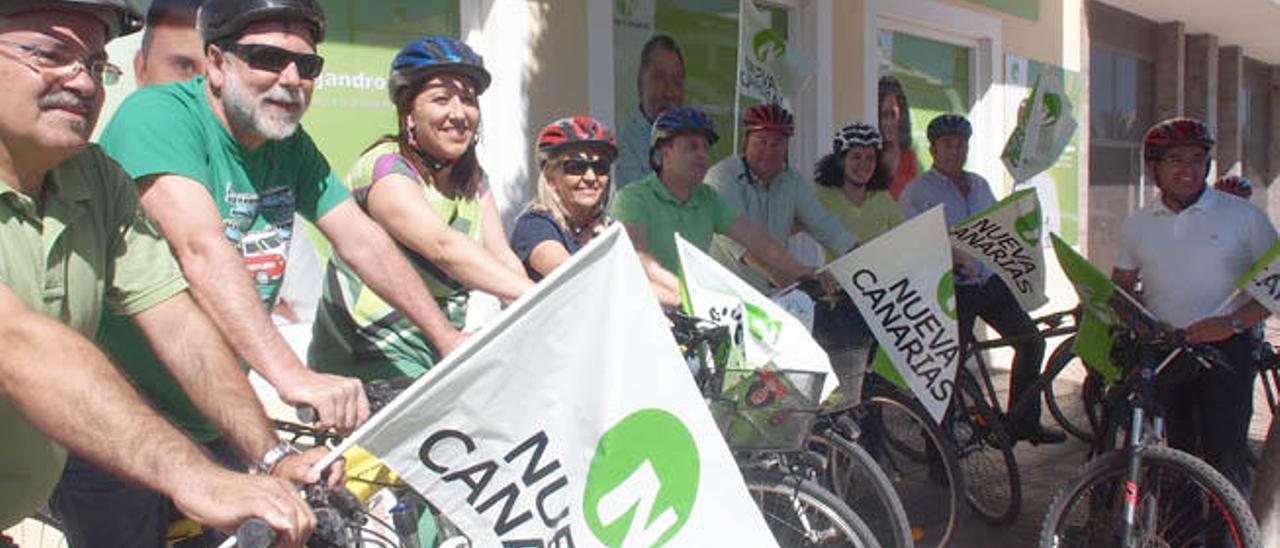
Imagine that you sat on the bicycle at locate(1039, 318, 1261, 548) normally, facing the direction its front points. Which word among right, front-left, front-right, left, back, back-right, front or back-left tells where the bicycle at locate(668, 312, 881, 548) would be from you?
right

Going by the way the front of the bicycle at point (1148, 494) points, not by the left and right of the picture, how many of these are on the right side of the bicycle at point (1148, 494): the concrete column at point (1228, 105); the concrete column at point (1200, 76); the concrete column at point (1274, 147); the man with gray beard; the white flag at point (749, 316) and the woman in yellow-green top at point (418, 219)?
3

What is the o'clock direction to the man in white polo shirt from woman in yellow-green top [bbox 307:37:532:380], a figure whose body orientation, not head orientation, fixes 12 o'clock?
The man in white polo shirt is roughly at 10 o'clock from the woman in yellow-green top.

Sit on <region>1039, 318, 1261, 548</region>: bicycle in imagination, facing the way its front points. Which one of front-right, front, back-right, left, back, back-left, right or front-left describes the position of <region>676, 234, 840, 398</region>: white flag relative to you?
right

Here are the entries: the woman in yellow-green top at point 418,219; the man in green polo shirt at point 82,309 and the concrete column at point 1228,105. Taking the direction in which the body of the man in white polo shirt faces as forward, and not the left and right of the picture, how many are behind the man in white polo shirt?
1

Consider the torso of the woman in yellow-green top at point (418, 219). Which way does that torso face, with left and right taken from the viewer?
facing the viewer and to the right of the viewer

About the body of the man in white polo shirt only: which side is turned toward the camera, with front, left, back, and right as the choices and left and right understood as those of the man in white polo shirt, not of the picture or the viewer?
front

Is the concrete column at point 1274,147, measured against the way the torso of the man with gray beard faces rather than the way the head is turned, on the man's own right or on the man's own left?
on the man's own left

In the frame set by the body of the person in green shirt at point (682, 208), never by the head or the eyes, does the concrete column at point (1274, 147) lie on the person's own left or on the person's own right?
on the person's own left

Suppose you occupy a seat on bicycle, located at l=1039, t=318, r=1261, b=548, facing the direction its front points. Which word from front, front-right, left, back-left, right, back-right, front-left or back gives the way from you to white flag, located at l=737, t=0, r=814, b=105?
back

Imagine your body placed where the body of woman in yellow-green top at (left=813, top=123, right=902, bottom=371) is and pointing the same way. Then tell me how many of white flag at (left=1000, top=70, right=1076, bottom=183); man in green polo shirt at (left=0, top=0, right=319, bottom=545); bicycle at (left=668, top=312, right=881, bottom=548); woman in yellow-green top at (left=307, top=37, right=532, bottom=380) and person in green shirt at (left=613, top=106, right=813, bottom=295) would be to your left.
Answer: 1

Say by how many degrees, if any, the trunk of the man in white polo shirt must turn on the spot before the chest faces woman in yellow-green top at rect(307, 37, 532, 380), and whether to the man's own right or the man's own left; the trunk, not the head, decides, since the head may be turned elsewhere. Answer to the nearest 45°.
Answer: approximately 45° to the man's own right
